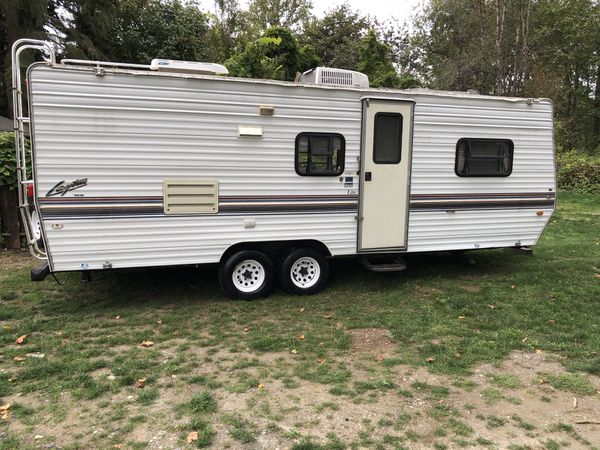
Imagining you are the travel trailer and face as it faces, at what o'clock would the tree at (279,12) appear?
The tree is roughly at 9 o'clock from the travel trailer.

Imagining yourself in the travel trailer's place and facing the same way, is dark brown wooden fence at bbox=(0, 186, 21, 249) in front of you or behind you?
behind

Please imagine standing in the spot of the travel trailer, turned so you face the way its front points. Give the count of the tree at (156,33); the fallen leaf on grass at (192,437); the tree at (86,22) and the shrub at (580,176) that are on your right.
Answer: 1

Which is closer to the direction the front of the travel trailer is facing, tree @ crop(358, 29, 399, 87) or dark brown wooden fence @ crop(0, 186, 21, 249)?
the tree

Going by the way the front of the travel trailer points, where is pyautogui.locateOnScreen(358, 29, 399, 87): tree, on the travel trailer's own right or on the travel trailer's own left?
on the travel trailer's own left

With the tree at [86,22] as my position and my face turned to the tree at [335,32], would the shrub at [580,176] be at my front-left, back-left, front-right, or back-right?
front-right

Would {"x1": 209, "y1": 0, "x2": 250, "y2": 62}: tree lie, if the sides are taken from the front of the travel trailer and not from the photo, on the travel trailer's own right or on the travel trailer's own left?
on the travel trailer's own left

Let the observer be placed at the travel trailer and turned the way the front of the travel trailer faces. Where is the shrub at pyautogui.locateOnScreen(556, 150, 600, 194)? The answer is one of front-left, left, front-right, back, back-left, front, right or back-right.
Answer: front-left

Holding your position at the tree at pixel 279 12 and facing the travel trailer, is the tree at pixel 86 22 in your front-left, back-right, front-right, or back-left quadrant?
front-right

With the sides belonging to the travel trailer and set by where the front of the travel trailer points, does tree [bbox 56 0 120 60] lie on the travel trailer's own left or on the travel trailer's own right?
on the travel trailer's own left

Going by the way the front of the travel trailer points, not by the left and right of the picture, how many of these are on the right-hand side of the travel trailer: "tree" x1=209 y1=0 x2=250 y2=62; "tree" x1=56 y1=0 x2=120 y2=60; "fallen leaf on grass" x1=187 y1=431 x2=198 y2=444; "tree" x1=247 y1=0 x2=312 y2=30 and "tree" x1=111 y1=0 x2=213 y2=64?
1

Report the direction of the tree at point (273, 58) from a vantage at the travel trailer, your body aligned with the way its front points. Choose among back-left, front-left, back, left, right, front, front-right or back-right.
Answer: left

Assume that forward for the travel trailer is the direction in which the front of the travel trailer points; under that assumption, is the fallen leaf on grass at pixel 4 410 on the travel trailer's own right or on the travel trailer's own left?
on the travel trailer's own right

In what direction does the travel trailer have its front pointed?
to the viewer's right

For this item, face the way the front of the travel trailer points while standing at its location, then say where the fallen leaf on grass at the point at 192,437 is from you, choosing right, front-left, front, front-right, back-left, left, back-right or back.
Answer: right

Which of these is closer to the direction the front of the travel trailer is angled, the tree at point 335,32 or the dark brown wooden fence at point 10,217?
the tree
